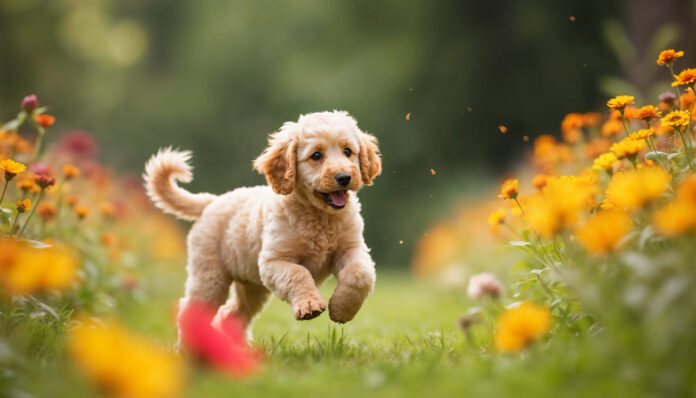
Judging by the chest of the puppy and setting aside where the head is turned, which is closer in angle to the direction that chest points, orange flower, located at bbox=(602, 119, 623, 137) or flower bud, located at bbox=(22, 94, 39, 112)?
the orange flower

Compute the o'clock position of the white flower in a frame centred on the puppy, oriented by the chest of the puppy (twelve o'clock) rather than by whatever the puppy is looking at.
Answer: The white flower is roughly at 10 o'clock from the puppy.

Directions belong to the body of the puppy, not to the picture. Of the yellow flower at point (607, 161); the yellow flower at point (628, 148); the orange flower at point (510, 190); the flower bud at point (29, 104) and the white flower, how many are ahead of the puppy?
4

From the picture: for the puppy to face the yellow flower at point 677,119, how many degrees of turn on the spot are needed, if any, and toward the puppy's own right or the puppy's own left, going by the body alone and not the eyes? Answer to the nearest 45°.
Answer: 0° — it already faces it

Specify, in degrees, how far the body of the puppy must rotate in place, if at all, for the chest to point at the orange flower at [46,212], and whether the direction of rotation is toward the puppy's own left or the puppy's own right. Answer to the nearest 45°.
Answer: approximately 180°

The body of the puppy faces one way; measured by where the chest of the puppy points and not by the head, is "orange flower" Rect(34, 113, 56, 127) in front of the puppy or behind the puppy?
behind

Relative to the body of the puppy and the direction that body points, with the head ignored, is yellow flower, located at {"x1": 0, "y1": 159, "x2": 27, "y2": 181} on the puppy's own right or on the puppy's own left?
on the puppy's own right

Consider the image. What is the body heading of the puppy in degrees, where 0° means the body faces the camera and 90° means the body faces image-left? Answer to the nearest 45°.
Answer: approximately 315°

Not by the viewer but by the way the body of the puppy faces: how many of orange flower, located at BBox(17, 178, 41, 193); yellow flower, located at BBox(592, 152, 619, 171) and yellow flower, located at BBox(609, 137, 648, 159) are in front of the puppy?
2

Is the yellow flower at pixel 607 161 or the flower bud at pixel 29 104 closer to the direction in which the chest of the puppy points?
the yellow flower
